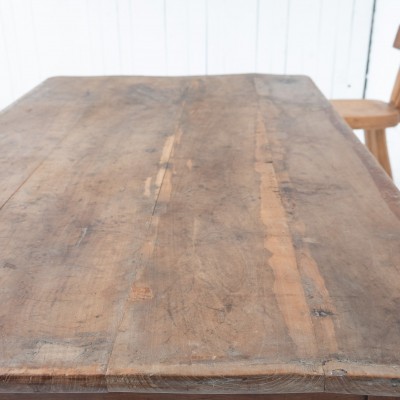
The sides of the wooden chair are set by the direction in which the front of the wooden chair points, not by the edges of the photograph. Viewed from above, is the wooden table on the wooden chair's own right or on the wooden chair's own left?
on the wooden chair's own left

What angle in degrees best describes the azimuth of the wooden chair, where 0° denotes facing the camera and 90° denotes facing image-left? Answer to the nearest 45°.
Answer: approximately 90°
